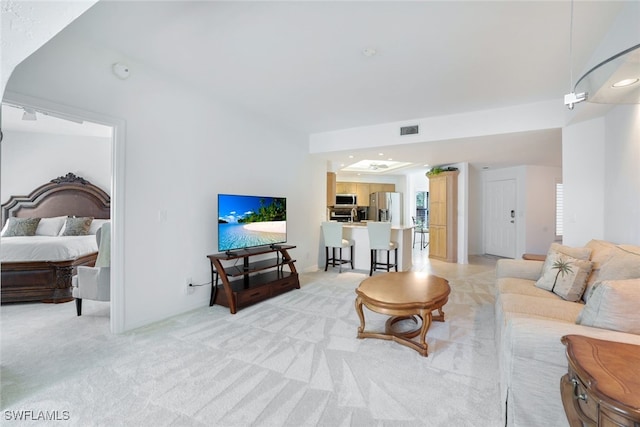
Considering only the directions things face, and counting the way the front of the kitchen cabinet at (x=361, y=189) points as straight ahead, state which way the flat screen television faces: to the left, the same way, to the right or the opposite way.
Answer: to the left

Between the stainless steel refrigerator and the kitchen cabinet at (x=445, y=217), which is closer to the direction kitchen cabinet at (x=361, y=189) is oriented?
the kitchen cabinet

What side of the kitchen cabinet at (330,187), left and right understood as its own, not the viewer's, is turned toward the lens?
right

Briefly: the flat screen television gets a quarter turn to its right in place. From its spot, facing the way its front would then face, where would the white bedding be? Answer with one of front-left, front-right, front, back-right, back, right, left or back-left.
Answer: front-right

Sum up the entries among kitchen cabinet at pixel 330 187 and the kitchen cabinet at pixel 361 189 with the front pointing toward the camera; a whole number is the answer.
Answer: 1

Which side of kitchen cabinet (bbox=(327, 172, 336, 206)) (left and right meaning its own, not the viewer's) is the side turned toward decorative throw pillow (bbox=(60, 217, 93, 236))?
back

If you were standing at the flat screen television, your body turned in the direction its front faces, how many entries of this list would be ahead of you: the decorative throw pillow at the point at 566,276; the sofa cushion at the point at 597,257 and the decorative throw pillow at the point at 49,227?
2

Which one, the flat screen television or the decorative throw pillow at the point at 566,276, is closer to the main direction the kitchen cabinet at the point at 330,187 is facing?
the decorative throw pillow

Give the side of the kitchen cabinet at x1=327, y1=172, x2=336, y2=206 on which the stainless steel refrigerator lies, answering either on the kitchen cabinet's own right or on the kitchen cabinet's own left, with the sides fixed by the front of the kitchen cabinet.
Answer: on the kitchen cabinet's own left

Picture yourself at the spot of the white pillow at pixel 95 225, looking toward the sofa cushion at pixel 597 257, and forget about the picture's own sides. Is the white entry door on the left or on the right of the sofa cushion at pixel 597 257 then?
left

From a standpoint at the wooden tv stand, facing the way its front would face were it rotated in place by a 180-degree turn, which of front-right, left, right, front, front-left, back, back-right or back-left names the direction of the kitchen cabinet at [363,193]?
right

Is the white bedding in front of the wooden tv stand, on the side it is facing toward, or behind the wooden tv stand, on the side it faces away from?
behind

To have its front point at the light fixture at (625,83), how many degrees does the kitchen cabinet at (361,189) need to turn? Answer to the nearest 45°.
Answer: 0° — it already faces it
